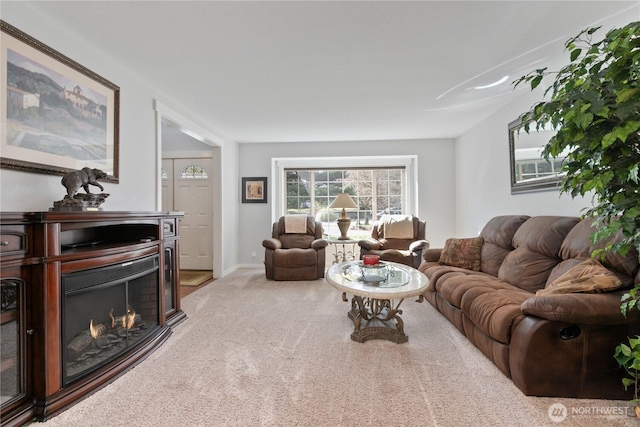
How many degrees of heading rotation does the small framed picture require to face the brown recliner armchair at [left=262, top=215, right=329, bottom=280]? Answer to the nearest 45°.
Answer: approximately 45° to its left

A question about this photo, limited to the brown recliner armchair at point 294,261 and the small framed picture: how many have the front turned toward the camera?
2

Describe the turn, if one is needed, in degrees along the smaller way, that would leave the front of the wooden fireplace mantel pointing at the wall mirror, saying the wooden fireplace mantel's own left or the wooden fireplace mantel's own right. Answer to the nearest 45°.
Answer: approximately 45° to the wooden fireplace mantel's own left

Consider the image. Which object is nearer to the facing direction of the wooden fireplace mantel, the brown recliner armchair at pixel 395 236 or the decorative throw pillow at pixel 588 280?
the decorative throw pillow

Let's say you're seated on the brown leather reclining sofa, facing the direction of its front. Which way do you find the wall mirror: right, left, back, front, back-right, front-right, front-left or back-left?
back-right

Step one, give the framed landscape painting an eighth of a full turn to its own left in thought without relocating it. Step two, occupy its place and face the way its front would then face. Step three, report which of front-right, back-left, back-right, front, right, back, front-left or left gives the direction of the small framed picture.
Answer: front-left

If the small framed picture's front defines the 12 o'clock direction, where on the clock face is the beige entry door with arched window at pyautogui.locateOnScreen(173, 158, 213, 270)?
The beige entry door with arched window is roughly at 3 o'clock from the small framed picture.

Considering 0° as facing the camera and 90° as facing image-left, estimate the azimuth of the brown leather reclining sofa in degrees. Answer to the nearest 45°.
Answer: approximately 45°
